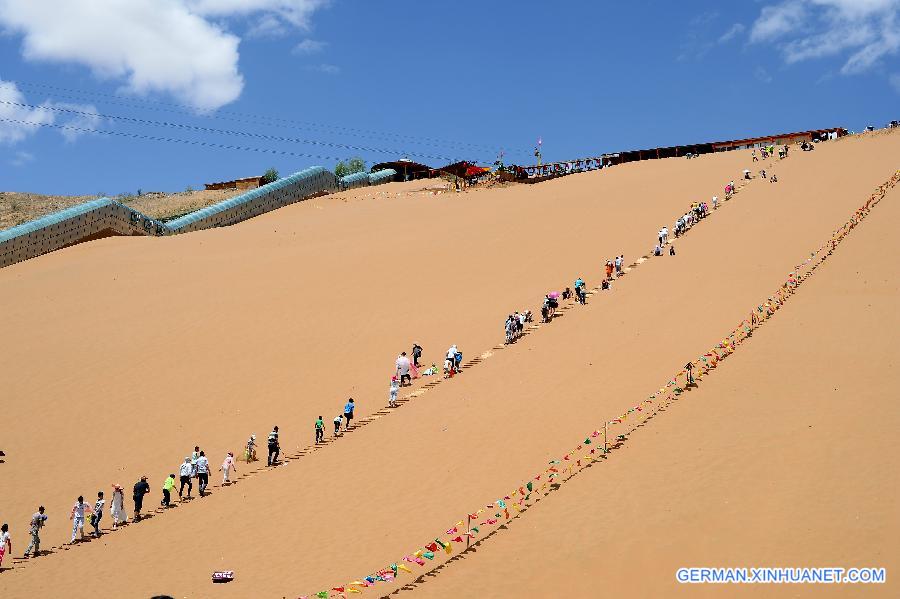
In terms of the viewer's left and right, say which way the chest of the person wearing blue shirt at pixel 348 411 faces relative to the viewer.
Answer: facing away from the viewer and to the right of the viewer

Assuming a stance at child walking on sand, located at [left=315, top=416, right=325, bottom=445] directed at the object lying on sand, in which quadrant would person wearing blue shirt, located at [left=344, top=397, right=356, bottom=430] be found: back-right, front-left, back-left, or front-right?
back-left

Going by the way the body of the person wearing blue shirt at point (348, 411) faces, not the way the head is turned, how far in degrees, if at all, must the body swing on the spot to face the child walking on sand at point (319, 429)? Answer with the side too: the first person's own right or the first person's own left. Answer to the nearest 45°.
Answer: approximately 180°

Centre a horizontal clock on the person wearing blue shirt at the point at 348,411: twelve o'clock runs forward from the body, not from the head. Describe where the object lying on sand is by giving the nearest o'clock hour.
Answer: The object lying on sand is roughly at 5 o'clock from the person wearing blue shirt.

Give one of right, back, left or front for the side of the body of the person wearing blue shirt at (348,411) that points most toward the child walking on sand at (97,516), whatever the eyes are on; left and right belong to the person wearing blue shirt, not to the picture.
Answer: back

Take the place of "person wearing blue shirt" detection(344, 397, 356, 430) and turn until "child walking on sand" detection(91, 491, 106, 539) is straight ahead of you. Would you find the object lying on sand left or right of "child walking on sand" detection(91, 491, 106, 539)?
left

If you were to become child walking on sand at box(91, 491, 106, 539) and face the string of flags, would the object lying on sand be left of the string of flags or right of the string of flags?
right

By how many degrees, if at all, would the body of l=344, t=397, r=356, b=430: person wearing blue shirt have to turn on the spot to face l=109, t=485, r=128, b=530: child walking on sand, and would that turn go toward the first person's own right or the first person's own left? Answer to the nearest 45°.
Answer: approximately 180°

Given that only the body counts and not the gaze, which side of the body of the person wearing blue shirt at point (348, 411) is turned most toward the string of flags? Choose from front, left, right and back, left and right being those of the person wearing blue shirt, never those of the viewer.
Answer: right

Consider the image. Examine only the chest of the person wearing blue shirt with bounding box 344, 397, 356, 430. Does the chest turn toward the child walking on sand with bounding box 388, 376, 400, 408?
yes
